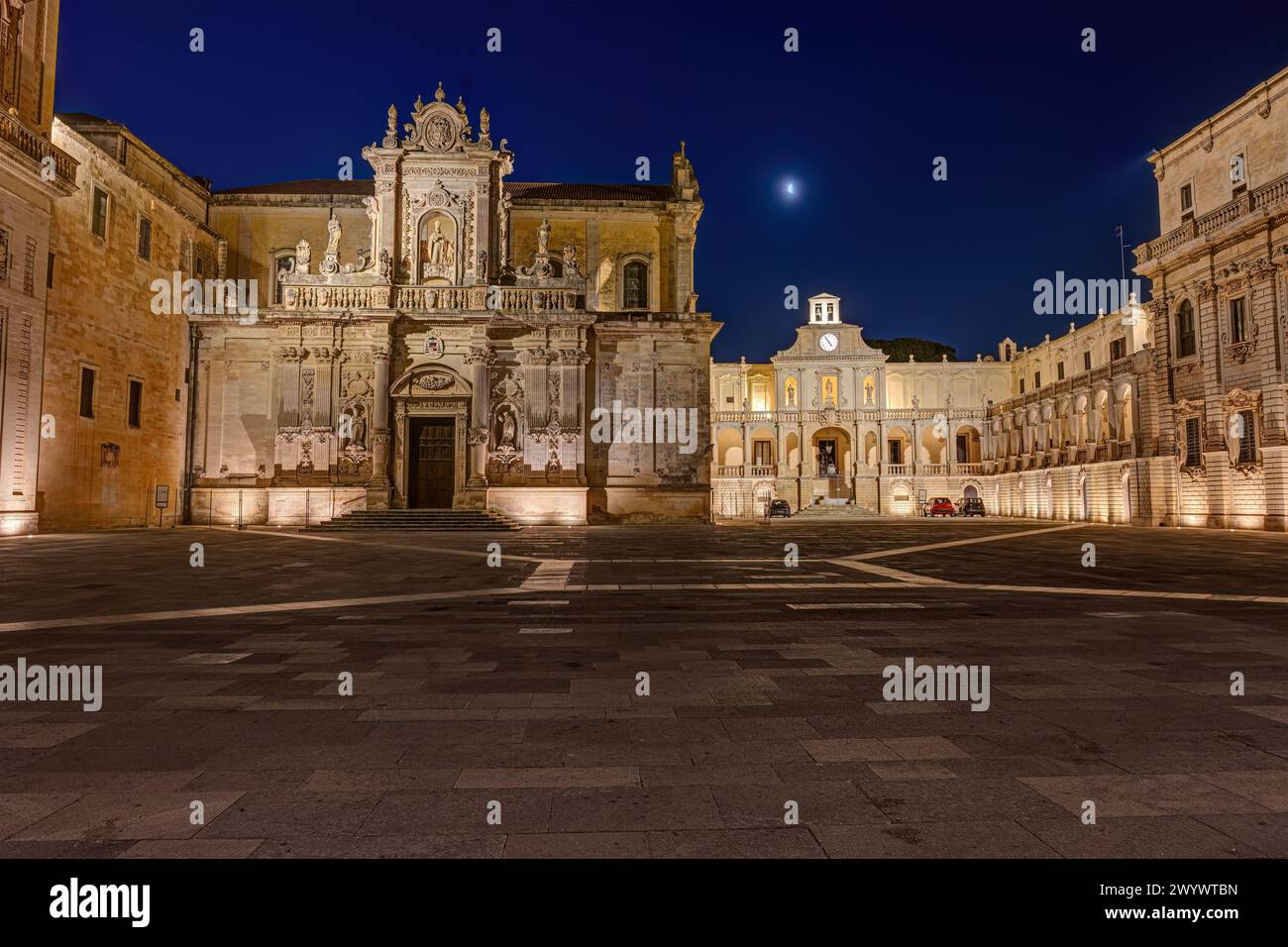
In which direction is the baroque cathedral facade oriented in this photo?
toward the camera
